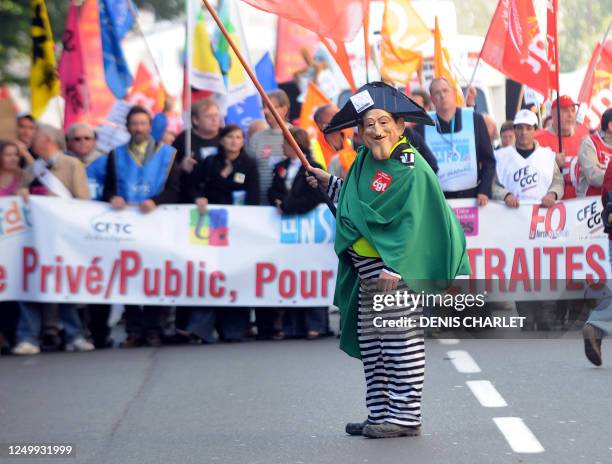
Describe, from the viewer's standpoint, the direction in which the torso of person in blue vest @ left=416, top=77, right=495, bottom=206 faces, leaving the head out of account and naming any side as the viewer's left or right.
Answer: facing the viewer

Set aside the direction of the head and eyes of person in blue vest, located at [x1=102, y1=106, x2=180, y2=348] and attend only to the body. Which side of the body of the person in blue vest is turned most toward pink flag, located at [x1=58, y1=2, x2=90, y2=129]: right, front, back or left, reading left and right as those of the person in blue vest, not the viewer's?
back

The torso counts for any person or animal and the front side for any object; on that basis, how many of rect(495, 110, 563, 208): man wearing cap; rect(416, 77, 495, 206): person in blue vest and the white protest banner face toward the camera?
3

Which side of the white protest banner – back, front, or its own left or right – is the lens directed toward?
front

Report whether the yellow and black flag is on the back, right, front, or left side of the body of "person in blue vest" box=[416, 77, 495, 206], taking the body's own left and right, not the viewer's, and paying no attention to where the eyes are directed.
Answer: right

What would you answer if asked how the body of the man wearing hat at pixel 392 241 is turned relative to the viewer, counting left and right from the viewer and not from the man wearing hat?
facing the viewer and to the left of the viewer

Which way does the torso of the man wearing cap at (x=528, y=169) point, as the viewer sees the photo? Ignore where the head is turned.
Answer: toward the camera

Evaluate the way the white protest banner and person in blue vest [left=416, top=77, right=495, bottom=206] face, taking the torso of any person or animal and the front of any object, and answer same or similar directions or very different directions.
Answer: same or similar directions

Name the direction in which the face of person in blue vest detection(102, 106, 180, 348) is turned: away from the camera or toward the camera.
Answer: toward the camera

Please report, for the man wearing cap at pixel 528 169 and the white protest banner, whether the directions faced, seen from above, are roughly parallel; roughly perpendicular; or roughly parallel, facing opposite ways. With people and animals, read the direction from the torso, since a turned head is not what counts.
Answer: roughly parallel

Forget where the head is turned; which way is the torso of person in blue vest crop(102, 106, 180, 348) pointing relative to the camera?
toward the camera
